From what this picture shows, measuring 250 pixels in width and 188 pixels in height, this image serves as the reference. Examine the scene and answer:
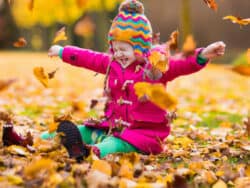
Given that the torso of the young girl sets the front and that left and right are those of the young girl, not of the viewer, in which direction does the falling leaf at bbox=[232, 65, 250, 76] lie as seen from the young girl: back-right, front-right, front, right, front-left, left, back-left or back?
left

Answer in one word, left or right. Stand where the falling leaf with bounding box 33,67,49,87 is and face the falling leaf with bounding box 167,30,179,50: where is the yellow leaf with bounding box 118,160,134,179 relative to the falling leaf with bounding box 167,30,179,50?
right

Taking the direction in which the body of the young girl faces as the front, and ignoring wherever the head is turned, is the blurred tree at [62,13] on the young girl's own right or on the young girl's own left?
on the young girl's own right

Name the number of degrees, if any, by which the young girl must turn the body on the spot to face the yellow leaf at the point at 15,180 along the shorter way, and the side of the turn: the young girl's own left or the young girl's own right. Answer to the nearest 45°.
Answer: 0° — they already face it

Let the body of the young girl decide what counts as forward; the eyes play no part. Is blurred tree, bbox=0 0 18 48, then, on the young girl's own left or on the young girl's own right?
on the young girl's own right

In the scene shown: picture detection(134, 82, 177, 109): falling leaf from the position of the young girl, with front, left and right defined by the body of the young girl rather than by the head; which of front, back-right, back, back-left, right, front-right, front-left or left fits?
front-left

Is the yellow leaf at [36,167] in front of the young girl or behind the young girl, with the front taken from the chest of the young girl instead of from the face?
in front

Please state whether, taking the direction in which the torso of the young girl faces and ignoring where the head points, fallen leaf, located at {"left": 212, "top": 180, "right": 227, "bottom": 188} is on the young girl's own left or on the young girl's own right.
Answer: on the young girl's own left

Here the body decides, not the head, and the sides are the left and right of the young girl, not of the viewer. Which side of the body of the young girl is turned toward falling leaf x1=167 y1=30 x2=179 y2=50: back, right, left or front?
left
